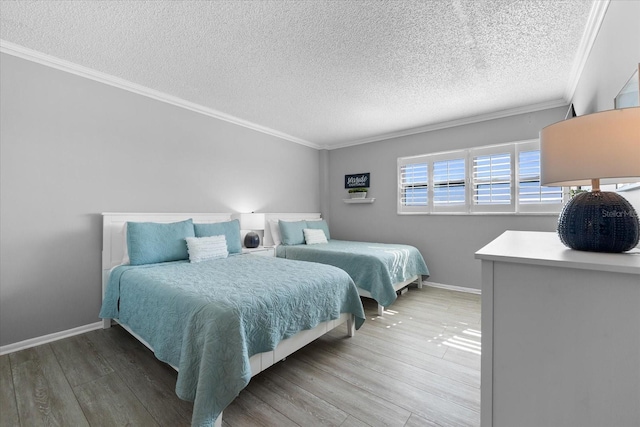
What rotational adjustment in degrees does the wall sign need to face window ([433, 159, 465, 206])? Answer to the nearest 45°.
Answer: approximately 90° to its left

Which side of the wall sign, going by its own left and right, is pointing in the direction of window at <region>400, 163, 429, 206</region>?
left

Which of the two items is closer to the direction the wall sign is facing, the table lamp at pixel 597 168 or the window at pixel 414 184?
the table lamp

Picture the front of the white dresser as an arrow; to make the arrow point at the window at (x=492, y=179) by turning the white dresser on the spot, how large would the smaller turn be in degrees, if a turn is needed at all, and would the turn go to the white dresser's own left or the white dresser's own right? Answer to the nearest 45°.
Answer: approximately 90° to the white dresser's own right

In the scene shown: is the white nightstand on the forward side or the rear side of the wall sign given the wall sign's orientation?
on the forward side

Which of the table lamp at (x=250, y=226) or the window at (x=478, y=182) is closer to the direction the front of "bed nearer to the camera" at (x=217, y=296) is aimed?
the window

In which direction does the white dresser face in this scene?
to the viewer's left

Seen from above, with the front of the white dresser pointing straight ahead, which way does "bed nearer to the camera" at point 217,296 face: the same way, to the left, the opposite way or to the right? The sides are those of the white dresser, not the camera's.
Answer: the opposite way

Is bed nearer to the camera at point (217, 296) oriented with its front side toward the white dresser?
yes

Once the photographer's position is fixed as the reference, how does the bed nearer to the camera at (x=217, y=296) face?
facing the viewer and to the right of the viewer

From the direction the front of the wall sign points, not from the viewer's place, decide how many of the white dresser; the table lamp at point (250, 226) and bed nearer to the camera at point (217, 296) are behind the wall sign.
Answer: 0

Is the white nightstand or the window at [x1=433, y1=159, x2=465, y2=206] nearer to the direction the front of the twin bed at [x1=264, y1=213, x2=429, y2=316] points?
the window

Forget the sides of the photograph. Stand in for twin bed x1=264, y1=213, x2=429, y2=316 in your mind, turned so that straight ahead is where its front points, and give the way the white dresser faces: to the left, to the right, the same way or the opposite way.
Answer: the opposite way

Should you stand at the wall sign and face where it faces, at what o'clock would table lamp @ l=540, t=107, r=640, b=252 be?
The table lamp is roughly at 10 o'clock from the wall sign.
